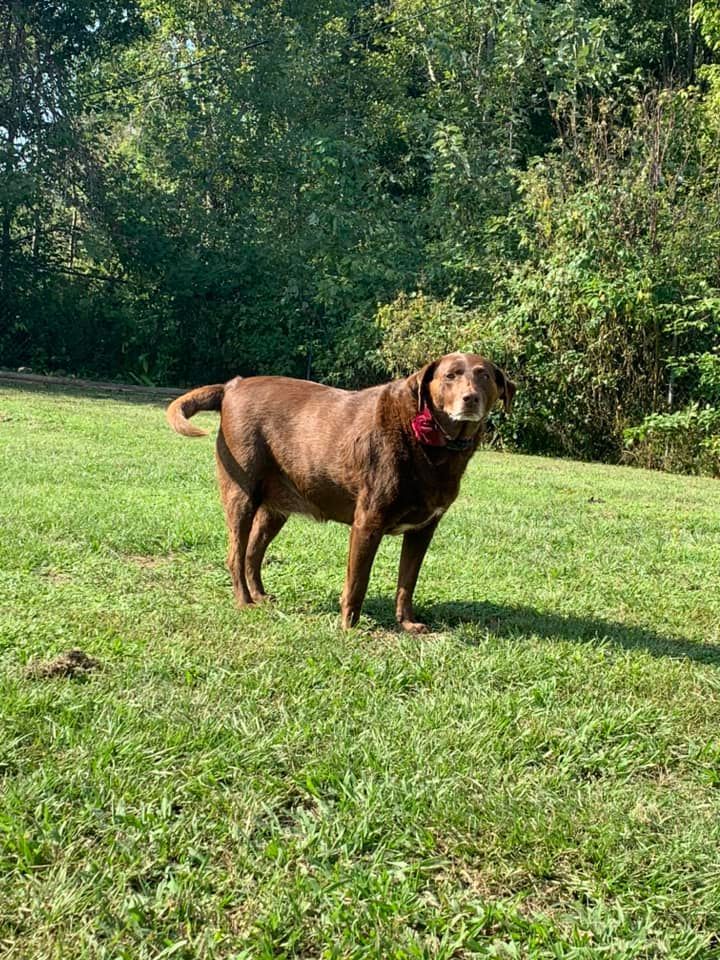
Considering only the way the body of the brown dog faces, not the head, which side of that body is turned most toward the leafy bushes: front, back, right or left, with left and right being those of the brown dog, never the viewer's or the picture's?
left

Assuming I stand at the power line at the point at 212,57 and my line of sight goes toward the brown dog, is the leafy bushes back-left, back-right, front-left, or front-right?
front-left

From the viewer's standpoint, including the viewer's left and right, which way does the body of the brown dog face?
facing the viewer and to the right of the viewer

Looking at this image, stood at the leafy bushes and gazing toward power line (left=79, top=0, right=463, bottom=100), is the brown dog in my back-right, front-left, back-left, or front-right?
back-left

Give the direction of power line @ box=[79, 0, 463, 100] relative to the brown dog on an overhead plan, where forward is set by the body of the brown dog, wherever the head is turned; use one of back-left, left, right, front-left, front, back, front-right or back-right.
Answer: back-left
